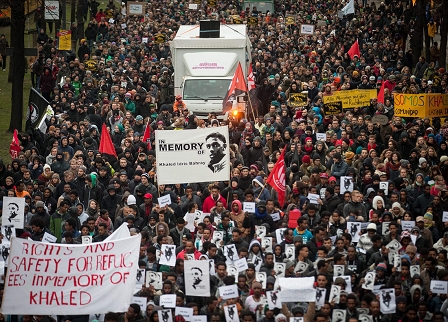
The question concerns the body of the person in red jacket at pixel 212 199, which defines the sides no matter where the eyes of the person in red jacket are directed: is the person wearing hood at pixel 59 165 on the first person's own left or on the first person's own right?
on the first person's own right

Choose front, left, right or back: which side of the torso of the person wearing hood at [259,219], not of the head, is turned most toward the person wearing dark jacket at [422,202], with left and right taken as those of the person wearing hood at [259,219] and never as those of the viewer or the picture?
left

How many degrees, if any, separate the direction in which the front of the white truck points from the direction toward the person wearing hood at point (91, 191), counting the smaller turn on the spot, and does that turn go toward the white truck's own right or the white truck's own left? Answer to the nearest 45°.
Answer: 0° — it already faces them

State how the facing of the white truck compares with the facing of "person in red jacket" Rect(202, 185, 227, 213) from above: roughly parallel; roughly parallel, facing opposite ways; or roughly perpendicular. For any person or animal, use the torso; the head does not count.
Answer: roughly parallel

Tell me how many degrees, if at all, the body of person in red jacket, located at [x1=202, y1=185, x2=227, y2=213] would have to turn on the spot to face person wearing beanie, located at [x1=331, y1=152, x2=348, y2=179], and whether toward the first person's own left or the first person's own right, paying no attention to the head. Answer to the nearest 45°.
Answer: approximately 135° to the first person's own left

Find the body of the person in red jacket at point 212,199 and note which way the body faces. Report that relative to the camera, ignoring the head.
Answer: toward the camera

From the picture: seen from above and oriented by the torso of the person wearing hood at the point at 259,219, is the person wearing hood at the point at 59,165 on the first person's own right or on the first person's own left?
on the first person's own right

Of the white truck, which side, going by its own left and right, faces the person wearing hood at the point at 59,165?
front

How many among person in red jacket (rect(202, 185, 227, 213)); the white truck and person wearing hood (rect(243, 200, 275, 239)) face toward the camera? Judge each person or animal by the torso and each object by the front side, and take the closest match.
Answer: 3

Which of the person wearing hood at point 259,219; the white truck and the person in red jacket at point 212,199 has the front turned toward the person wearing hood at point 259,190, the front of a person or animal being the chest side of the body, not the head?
the white truck

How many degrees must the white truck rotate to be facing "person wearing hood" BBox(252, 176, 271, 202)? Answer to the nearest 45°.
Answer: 0° — it already faces them

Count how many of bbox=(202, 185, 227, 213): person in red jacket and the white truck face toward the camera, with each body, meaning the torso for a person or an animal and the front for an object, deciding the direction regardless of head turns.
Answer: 2

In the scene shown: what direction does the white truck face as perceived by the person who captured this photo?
facing the viewer

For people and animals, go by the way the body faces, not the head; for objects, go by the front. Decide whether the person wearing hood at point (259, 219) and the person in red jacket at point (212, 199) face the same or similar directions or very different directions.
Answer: same or similar directions

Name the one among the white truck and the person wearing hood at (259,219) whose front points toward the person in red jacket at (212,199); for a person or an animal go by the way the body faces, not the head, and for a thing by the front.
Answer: the white truck

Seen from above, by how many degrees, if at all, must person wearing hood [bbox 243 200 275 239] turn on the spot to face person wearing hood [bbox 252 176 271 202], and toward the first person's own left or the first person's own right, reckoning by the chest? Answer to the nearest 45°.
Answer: approximately 180°
